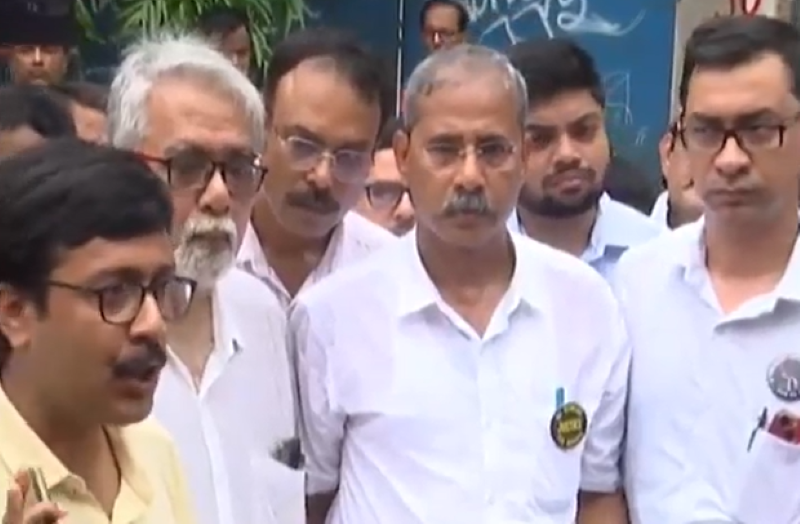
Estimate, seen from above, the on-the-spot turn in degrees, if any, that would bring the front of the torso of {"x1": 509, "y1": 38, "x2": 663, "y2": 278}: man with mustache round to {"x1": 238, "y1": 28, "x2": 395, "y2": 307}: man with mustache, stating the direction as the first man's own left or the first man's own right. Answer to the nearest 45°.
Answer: approximately 45° to the first man's own right

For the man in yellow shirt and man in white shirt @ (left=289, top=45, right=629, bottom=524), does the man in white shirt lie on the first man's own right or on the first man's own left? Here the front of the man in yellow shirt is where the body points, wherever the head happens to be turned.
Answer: on the first man's own left

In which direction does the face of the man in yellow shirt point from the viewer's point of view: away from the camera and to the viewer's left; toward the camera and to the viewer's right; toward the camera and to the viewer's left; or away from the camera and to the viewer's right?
toward the camera and to the viewer's right

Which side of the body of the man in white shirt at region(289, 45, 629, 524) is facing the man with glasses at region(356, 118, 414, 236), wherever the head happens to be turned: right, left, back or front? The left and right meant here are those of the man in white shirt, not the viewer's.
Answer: back

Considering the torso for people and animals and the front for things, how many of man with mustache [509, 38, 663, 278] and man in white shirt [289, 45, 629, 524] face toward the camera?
2

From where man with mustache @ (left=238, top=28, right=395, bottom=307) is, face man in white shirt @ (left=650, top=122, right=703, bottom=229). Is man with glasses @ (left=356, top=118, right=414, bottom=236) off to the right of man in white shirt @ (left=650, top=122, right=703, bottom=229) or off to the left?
left

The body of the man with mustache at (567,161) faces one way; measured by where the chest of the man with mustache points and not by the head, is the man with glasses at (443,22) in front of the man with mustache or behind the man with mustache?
behind
